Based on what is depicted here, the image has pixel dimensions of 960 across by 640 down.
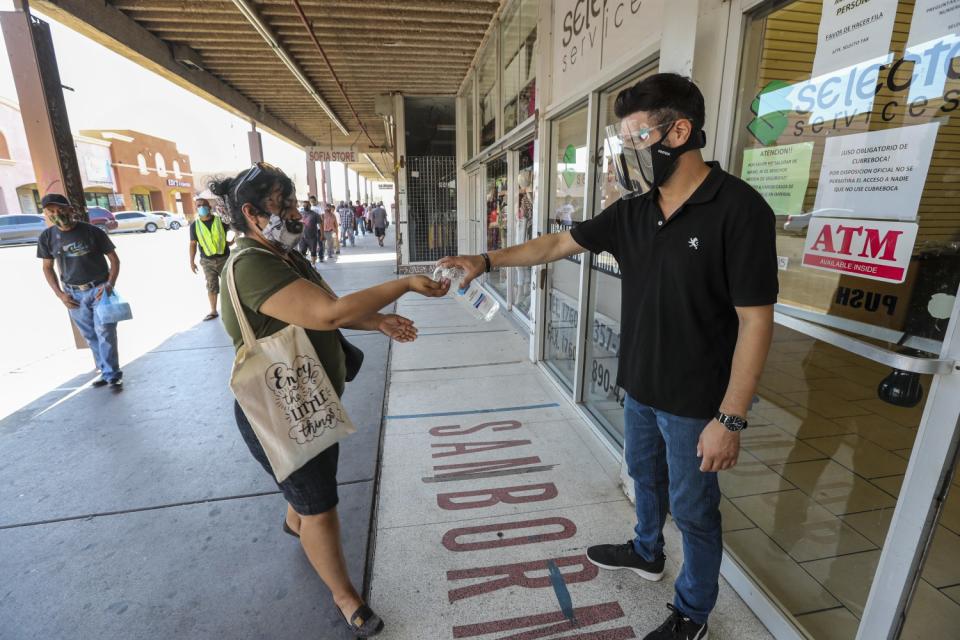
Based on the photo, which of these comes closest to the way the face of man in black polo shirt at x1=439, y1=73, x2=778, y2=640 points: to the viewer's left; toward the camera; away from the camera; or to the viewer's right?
to the viewer's left

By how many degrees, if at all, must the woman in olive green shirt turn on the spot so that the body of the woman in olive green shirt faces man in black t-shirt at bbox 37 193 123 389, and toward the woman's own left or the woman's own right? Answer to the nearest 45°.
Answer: approximately 135° to the woman's own left

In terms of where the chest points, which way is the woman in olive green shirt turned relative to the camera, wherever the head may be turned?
to the viewer's right

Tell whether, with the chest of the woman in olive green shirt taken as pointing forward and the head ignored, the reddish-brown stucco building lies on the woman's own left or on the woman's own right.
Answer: on the woman's own left

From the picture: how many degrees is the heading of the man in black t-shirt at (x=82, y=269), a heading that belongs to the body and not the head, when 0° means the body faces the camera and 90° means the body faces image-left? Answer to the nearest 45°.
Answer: approximately 0°

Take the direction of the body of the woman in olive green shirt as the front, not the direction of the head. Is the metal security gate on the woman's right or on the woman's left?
on the woman's left

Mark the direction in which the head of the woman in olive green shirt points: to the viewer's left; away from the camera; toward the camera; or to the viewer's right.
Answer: to the viewer's right

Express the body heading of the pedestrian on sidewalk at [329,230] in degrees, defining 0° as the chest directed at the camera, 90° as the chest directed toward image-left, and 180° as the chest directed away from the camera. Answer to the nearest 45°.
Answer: approximately 0°

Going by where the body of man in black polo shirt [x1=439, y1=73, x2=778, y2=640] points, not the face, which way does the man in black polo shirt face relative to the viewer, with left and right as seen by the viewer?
facing the viewer and to the left of the viewer

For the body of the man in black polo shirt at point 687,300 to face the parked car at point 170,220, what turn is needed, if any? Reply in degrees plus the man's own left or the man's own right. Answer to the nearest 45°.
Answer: approximately 90° to the man's own right

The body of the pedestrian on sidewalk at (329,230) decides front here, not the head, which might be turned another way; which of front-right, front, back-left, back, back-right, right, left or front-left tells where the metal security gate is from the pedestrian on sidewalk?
front-left

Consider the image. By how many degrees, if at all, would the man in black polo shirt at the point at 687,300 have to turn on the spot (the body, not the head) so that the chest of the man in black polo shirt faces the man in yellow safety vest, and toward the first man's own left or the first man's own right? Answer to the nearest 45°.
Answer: approximately 90° to the first man's own right

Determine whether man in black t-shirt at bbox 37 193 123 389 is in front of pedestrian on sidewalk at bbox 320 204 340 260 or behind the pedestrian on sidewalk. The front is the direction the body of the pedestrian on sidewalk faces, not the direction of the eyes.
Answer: in front

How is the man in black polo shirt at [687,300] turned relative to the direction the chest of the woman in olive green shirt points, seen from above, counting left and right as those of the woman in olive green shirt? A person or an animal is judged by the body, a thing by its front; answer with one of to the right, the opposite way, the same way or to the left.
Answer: the opposite way
